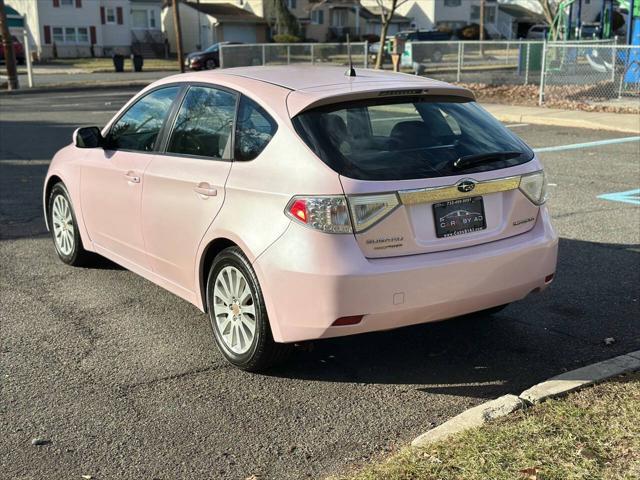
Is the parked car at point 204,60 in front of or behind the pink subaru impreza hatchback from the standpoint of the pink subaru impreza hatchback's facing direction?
in front

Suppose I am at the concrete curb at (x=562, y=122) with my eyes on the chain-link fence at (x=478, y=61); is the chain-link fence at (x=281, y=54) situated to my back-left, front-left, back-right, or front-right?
front-left

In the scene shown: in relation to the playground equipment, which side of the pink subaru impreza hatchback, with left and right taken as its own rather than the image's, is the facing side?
right

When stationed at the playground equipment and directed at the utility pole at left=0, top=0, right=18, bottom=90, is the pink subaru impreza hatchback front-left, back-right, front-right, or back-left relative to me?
front-left

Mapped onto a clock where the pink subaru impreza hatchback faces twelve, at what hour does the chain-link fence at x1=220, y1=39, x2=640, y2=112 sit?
The chain-link fence is roughly at 2 o'clock from the pink subaru impreza hatchback.

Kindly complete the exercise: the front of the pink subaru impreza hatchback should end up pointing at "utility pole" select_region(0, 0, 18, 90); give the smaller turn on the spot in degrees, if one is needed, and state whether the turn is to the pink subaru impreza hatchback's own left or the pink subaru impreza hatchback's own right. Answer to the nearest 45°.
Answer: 0° — it already faces it

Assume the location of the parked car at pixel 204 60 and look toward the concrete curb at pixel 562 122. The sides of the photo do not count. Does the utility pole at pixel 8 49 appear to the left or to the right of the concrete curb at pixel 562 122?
right

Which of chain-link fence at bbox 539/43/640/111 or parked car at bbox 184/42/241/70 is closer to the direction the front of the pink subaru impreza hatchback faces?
the parked car

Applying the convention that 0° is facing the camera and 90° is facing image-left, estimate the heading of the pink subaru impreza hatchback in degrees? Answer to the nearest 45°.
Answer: approximately 135°

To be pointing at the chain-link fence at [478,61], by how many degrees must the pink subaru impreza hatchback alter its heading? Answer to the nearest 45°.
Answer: approximately 45° to its right

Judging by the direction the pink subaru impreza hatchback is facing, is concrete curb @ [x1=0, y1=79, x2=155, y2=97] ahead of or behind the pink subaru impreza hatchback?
ahead

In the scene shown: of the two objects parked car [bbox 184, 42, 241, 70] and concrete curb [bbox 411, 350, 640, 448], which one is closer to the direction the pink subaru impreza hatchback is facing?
the parked car

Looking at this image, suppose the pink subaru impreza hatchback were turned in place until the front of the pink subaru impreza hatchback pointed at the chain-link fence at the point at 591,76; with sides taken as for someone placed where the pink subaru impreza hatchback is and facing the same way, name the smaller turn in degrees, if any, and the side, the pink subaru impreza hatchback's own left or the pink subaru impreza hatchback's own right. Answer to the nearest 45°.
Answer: approximately 90° to the pink subaru impreza hatchback's own right

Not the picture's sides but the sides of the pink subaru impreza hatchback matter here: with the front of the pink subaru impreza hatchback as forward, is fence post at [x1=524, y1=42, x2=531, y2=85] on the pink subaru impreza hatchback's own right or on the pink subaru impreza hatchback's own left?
on the pink subaru impreza hatchback's own right

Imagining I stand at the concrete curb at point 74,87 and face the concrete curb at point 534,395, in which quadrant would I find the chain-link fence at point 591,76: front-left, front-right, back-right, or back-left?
front-left
